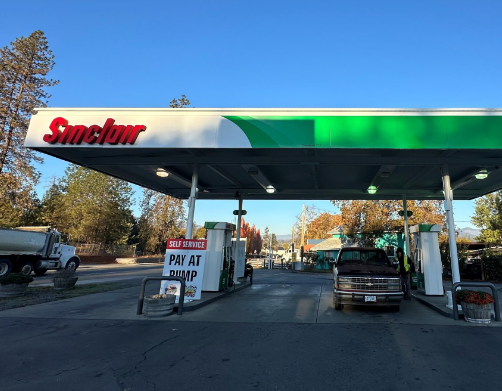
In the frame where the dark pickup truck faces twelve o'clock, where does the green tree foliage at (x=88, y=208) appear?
The green tree foliage is roughly at 4 o'clock from the dark pickup truck.

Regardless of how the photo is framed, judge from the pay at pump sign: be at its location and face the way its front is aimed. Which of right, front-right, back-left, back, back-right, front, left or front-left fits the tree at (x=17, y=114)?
back-right

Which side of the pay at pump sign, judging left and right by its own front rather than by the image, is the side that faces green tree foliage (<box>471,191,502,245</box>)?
left

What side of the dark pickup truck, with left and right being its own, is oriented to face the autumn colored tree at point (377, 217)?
back

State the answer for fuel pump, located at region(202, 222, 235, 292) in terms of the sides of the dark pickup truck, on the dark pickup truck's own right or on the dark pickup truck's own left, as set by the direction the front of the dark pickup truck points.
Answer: on the dark pickup truck's own right

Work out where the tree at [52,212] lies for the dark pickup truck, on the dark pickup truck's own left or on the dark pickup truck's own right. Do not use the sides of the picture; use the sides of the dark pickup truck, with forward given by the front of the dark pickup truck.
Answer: on the dark pickup truck's own right

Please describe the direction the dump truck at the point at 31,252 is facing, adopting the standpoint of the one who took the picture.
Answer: facing away from the viewer and to the right of the viewer

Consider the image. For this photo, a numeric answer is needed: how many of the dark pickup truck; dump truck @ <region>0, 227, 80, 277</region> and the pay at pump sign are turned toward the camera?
2

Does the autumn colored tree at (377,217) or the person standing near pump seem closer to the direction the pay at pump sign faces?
the person standing near pump

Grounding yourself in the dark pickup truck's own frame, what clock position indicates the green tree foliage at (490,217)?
The green tree foliage is roughly at 7 o'clock from the dark pickup truck.
